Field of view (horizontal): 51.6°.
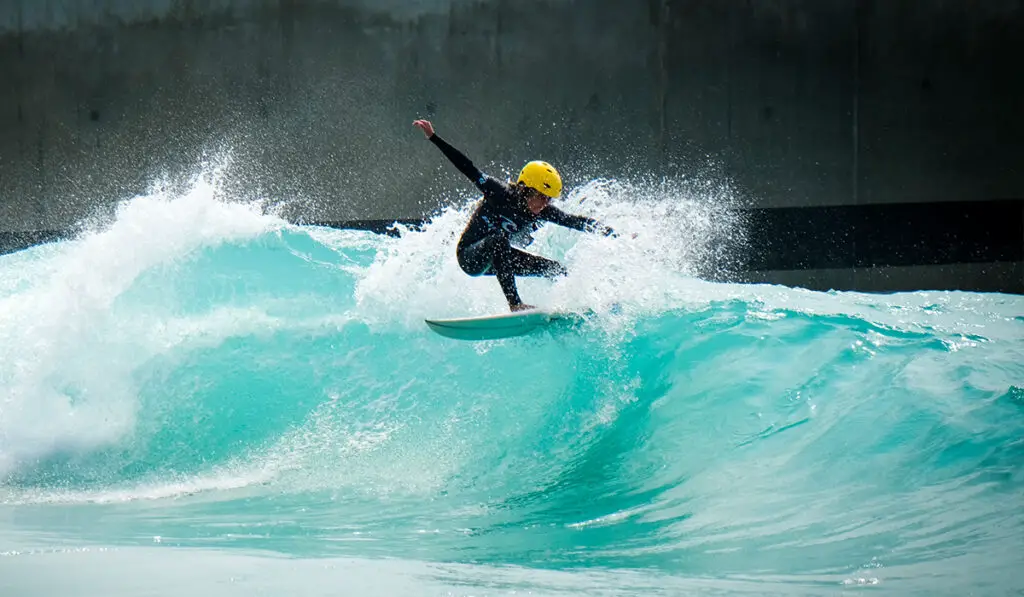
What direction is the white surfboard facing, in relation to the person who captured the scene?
facing to the left of the viewer
